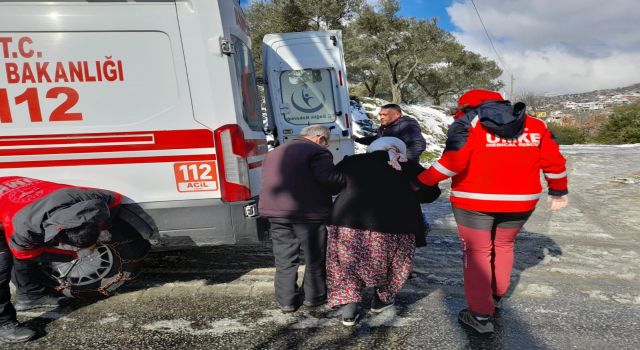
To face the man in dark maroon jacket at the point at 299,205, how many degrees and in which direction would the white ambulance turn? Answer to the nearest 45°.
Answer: approximately 135° to its left

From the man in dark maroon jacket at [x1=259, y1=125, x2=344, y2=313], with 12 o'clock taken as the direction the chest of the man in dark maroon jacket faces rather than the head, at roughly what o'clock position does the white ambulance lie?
The white ambulance is roughly at 8 o'clock from the man in dark maroon jacket.

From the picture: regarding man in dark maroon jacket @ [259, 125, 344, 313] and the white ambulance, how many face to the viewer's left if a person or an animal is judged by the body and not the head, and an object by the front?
1

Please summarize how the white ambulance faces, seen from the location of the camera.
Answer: facing to the left of the viewer

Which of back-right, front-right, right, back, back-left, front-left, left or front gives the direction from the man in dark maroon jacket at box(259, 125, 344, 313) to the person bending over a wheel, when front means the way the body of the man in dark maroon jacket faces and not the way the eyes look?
back-left

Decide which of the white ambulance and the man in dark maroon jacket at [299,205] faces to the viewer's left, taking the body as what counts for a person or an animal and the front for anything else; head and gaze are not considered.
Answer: the white ambulance

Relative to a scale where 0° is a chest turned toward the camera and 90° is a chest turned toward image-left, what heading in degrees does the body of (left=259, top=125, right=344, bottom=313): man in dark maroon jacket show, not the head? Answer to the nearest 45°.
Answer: approximately 225°

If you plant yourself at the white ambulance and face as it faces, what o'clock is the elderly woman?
The elderly woman is roughly at 7 o'clock from the white ambulance.

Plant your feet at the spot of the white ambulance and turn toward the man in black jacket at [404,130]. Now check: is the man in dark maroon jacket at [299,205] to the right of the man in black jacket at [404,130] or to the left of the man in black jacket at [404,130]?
right

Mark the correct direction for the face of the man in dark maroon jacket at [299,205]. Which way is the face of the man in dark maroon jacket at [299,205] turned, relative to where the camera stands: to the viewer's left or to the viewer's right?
to the viewer's right
